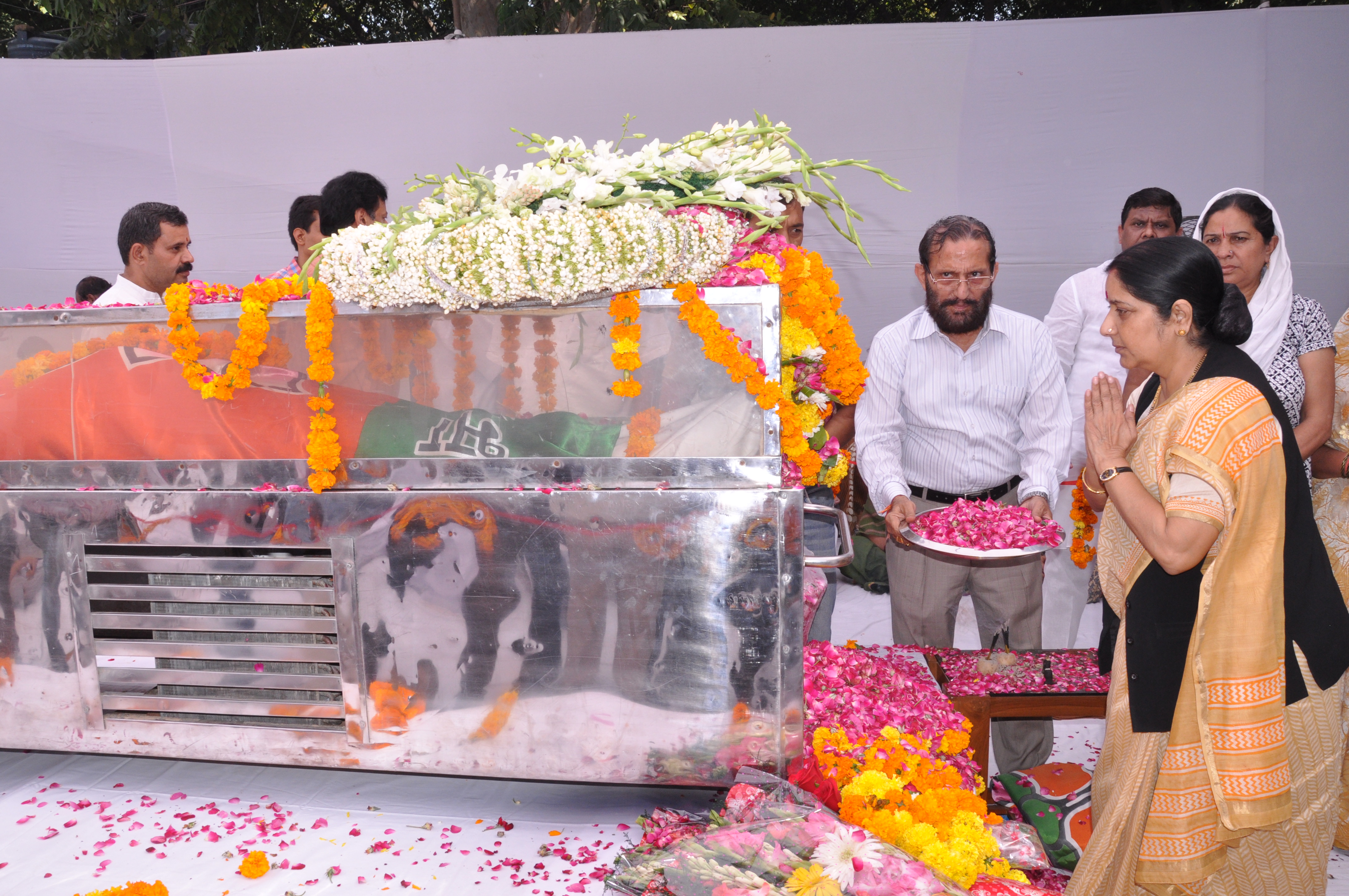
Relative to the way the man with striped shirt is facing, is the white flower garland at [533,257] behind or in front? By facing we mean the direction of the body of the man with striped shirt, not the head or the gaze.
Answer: in front

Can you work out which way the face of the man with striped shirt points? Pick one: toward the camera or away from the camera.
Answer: toward the camera

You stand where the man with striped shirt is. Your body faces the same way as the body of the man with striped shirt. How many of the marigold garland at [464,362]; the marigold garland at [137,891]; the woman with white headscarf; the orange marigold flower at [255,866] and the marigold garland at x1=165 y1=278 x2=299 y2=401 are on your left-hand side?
1

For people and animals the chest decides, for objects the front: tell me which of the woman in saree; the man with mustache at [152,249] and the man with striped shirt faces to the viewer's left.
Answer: the woman in saree

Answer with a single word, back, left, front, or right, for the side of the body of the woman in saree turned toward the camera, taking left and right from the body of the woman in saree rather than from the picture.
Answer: left

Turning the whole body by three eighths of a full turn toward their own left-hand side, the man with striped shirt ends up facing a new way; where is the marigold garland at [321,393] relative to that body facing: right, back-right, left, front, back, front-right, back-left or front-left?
back

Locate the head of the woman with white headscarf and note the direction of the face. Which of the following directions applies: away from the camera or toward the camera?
toward the camera

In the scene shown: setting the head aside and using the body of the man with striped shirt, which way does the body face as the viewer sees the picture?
toward the camera

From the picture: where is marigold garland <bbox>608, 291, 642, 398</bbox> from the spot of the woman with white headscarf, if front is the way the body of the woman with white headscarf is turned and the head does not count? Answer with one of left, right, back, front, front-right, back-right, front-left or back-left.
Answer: front
